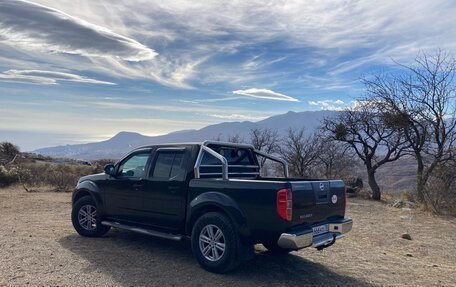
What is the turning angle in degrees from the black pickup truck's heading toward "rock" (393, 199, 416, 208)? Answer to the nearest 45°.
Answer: approximately 90° to its right

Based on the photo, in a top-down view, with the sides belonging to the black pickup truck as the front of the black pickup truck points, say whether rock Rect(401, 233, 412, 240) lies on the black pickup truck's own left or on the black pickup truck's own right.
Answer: on the black pickup truck's own right

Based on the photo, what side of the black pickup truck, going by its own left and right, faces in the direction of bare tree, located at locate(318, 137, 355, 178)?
right

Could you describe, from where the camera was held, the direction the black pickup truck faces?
facing away from the viewer and to the left of the viewer

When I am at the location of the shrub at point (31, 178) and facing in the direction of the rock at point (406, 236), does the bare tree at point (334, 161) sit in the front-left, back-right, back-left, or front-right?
front-left

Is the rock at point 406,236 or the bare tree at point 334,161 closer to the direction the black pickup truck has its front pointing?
the bare tree

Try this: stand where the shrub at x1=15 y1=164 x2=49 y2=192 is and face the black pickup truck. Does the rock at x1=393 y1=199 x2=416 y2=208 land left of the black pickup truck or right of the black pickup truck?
left

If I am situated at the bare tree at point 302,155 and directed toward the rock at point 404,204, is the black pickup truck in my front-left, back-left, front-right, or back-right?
front-right

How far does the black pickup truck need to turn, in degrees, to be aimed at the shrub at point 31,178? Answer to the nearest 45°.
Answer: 0° — it already faces it

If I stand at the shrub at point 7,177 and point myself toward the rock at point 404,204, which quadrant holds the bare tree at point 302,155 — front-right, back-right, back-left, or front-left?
front-left

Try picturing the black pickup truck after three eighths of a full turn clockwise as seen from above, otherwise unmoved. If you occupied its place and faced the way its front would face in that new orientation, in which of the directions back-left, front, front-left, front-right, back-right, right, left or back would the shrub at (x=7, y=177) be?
back-left

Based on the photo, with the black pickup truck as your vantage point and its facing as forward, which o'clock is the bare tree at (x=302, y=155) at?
The bare tree is roughly at 2 o'clock from the black pickup truck.

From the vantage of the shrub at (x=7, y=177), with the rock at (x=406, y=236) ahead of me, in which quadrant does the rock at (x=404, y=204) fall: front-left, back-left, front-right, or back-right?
front-left
